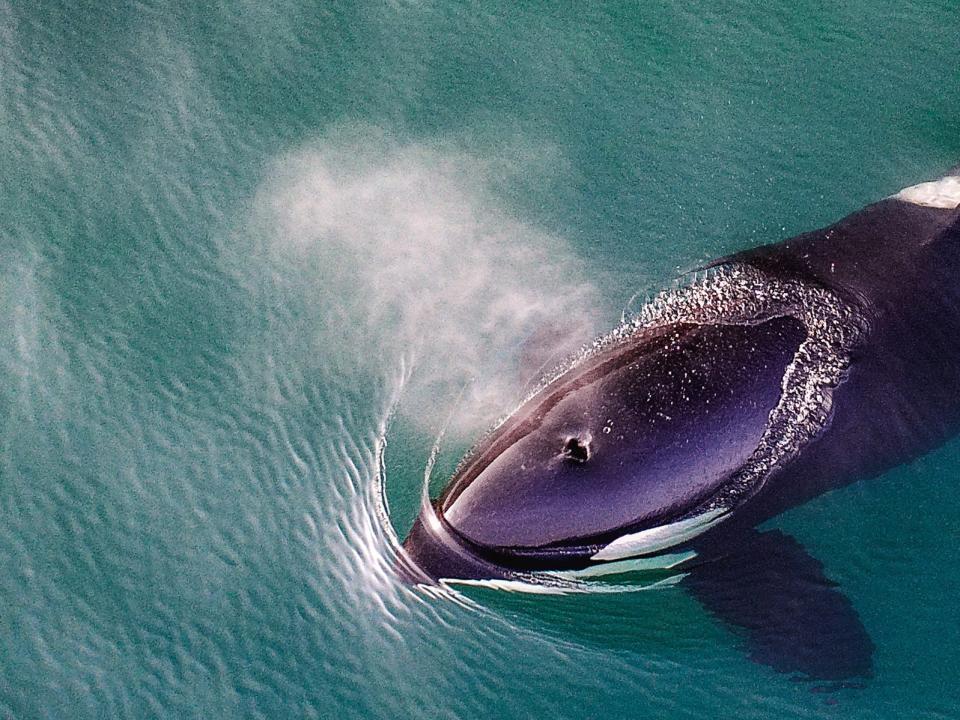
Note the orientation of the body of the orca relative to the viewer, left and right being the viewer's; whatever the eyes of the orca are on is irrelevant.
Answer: facing the viewer and to the left of the viewer
